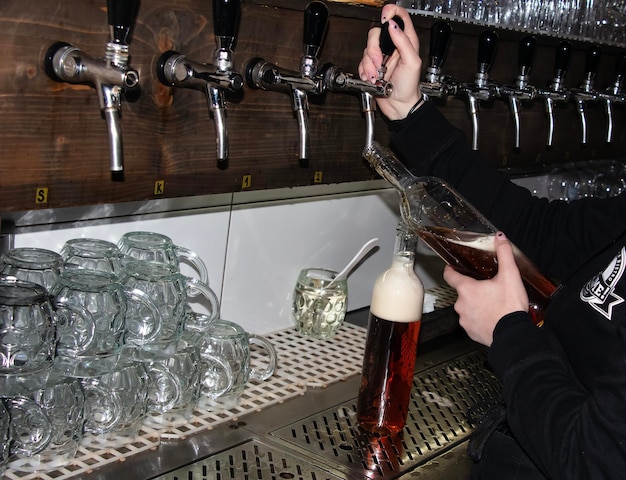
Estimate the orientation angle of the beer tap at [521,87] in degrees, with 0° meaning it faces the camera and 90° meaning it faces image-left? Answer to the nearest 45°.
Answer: approximately 315°

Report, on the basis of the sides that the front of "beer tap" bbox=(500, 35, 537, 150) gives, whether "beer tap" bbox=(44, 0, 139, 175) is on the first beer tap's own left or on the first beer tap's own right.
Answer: on the first beer tap's own right

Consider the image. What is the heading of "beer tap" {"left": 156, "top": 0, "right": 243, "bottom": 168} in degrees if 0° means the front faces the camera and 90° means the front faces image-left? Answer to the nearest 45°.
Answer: approximately 315°

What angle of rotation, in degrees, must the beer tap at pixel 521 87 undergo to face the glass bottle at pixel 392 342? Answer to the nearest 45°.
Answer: approximately 45° to its right
